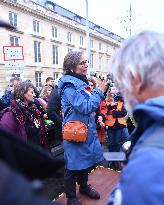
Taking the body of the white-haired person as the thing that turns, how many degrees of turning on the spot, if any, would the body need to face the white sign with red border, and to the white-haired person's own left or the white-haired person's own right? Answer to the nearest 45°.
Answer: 0° — they already face it

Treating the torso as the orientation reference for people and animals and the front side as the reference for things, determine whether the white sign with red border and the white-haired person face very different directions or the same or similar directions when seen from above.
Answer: very different directions

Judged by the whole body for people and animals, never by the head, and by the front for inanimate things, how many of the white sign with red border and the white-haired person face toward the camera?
1

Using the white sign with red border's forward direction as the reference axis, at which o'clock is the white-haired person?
The white-haired person is roughly at 12 o'clock from the white sign with red border.

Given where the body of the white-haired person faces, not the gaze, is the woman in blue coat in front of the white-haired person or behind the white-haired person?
in front

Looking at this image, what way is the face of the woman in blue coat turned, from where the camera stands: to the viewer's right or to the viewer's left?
to the viewer's right

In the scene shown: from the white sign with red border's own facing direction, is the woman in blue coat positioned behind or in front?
in front

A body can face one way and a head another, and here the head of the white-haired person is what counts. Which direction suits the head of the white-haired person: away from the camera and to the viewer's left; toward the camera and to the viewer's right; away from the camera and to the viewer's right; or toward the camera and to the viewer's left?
away from the camera and to the viewer's left

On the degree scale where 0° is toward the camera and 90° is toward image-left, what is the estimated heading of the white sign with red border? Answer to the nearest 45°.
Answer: approximately 0°

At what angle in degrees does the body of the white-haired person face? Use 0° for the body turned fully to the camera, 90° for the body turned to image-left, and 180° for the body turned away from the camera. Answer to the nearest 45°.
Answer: approximately 135°
